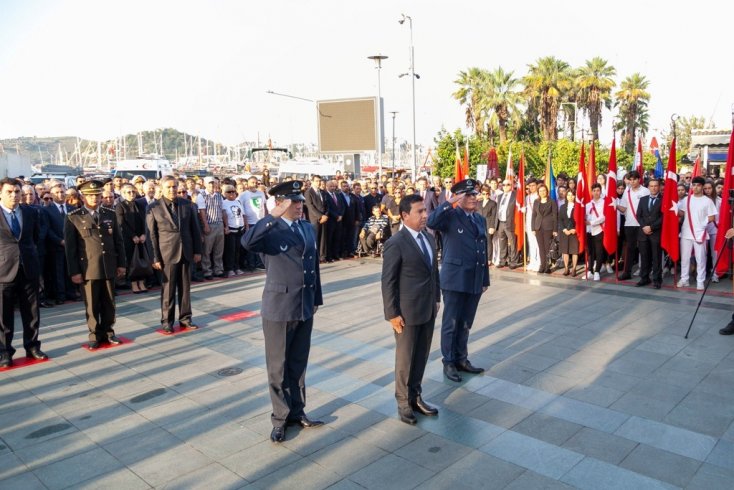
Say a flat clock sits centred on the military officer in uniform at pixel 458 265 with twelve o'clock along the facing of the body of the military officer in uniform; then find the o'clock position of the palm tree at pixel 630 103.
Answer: The palm tree is roughly at 8 o'clock from the military officer in uniform.

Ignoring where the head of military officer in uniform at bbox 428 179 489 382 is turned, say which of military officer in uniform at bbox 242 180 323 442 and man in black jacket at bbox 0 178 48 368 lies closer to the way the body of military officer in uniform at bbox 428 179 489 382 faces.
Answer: the military officer in uniform

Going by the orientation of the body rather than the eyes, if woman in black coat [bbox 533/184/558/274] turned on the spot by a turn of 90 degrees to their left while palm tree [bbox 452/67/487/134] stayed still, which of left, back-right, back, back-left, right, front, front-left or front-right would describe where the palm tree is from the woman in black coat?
left

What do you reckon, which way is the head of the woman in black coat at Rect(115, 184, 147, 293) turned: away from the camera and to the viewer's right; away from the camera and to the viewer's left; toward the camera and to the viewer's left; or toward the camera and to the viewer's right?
toward the camera and to the viewer's right

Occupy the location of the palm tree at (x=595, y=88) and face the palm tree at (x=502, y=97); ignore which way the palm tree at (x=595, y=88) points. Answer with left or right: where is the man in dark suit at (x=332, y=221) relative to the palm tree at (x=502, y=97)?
left

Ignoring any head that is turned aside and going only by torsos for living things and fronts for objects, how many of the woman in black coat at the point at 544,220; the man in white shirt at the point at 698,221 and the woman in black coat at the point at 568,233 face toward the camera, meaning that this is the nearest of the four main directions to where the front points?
3

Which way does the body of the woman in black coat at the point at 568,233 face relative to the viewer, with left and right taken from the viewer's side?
facing the viewer

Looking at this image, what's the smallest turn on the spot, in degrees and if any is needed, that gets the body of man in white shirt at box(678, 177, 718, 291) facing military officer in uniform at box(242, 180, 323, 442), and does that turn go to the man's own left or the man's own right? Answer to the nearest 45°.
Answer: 0° — they already face them

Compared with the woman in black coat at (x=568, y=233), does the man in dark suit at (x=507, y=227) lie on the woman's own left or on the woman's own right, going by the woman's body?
on the woman's own right

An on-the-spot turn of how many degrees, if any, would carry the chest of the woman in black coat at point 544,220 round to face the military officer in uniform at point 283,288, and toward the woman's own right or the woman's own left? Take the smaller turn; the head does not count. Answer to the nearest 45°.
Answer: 0° — they already face them

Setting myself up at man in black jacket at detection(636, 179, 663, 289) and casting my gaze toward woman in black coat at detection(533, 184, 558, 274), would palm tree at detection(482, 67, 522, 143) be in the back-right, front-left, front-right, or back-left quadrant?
front-right

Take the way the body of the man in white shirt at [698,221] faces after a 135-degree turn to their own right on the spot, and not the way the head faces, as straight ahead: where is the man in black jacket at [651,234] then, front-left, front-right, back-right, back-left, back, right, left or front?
front-left
